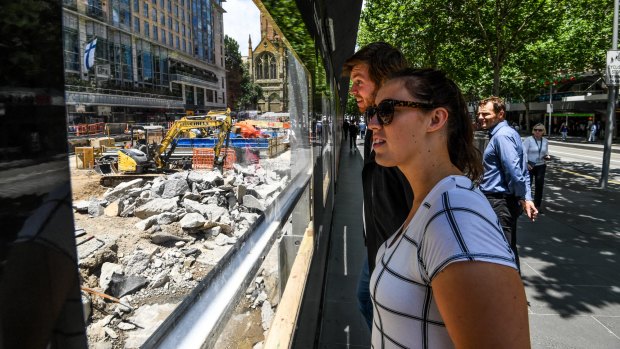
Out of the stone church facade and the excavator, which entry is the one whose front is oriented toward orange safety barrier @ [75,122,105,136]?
the stone church facade

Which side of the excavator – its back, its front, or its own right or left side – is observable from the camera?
right

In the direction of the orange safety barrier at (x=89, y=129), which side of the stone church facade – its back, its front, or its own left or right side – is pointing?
front

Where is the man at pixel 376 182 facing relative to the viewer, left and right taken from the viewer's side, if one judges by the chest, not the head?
facing to the left of the viewer

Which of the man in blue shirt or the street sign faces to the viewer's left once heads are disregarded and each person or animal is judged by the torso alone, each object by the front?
the man in blue shirt

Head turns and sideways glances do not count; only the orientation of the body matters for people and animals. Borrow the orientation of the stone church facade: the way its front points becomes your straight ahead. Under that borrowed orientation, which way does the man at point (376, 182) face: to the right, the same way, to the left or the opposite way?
to the right

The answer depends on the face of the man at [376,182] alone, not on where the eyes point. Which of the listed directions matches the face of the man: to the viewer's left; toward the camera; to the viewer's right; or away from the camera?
to the viewer's left

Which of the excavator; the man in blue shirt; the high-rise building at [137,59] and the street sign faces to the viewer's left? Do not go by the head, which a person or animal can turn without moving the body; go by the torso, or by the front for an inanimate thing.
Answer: the man in blue shirt

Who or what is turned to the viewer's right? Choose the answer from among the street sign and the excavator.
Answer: the excavator

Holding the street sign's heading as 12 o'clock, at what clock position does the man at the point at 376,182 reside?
The man is roughly at 12 o'clock from the street sign.

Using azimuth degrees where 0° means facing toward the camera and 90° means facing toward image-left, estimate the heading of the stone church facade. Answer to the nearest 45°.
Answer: approximately 0°
